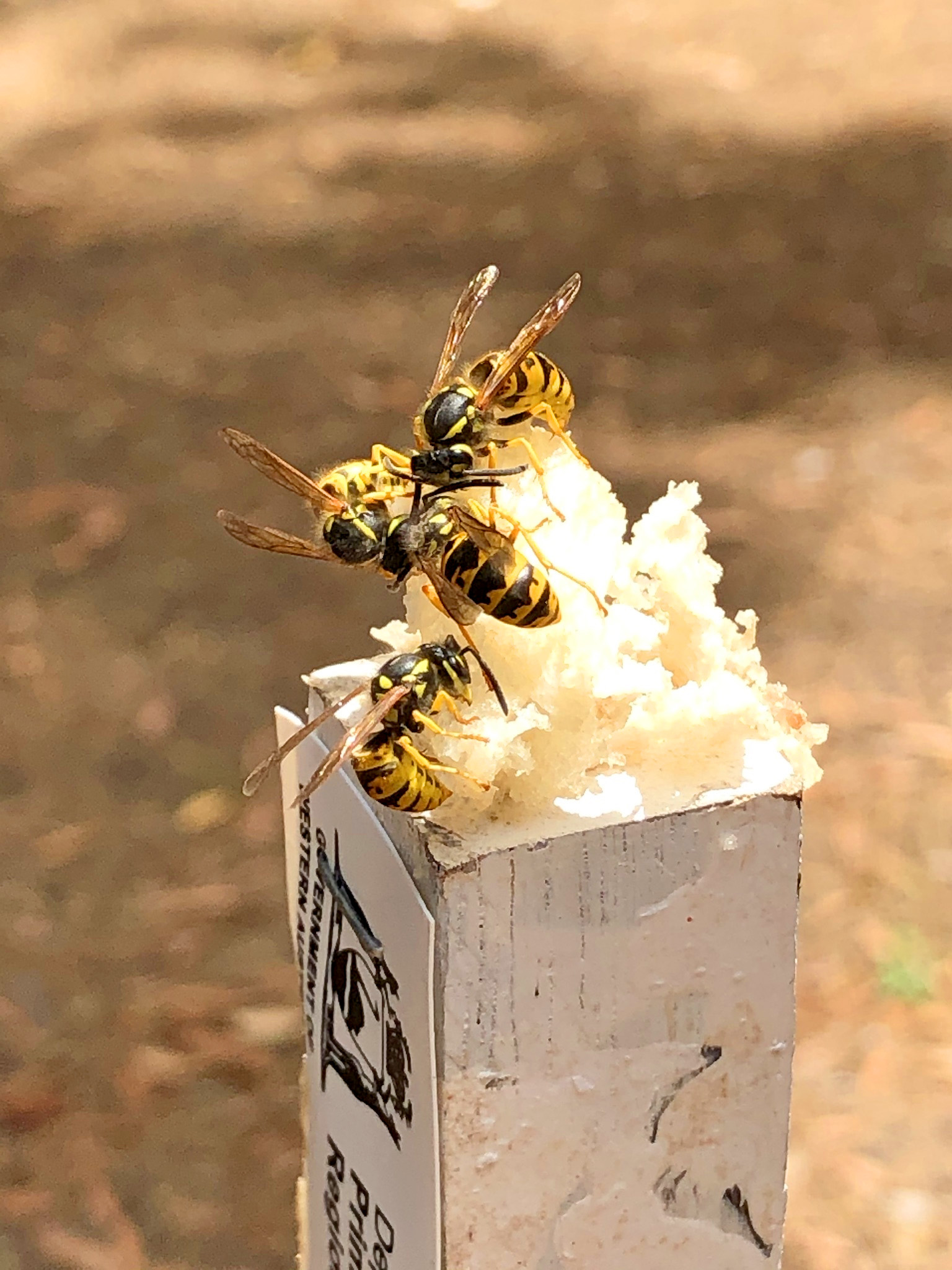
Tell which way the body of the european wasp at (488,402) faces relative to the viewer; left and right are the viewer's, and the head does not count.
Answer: facing the viewer and to the left of the viewer
